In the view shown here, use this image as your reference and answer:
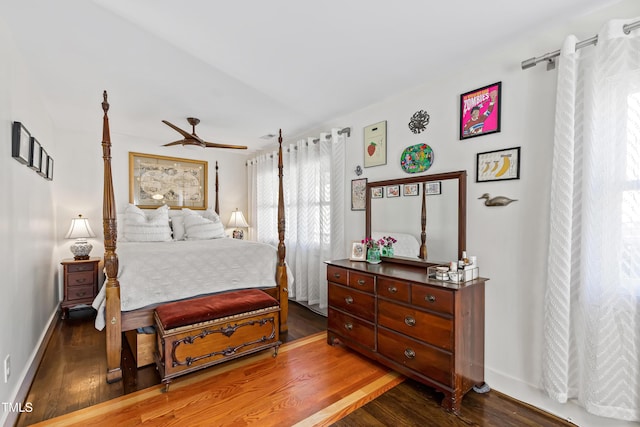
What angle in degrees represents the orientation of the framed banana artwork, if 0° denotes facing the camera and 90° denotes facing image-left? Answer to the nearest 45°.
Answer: approximately 45°

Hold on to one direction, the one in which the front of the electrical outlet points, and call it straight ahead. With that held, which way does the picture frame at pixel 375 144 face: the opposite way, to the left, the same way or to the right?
the opposite way

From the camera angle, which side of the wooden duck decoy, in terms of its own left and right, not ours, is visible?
left

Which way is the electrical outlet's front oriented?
to the viewer's right

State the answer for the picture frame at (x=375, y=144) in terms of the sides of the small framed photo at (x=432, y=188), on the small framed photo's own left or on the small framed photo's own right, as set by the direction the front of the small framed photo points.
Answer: on the small framed photo's own right

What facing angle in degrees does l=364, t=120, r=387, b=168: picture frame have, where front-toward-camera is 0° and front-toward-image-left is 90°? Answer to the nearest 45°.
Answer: approximately 45°

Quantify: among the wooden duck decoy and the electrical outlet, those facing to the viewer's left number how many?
1

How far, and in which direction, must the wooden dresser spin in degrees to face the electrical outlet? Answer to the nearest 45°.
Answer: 0° — it already faces it

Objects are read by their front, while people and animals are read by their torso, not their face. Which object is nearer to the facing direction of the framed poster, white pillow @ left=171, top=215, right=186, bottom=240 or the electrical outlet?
the electrical outlet
